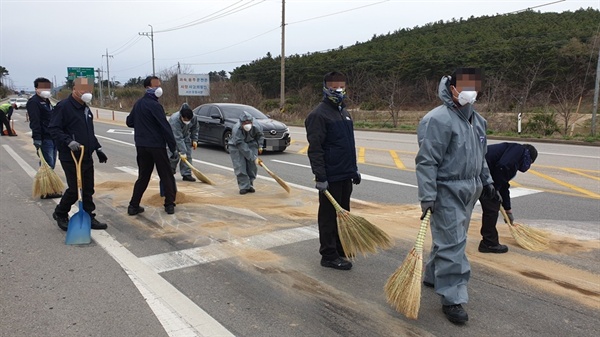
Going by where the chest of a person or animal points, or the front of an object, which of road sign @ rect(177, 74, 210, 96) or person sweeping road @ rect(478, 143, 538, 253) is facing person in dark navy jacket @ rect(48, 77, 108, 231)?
the road sign

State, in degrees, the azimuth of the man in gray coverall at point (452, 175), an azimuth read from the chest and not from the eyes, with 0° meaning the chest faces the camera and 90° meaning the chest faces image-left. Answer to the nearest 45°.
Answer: approximately 315°

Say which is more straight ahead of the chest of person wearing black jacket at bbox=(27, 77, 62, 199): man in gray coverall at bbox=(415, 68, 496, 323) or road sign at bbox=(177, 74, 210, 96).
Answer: the man in gray coverall

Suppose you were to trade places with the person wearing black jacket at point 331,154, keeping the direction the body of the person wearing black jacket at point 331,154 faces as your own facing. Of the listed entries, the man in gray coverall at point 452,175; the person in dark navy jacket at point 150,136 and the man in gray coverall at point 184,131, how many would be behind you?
2

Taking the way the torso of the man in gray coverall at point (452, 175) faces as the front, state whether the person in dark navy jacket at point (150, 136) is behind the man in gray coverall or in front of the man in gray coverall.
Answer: behind

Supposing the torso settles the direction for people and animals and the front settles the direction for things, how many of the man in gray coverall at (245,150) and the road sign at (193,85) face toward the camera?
2

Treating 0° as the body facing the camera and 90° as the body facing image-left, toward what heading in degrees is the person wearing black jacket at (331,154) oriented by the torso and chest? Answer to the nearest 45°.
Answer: approximately 315°

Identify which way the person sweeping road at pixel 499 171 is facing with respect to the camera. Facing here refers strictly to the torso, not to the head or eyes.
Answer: to the viewer's right
